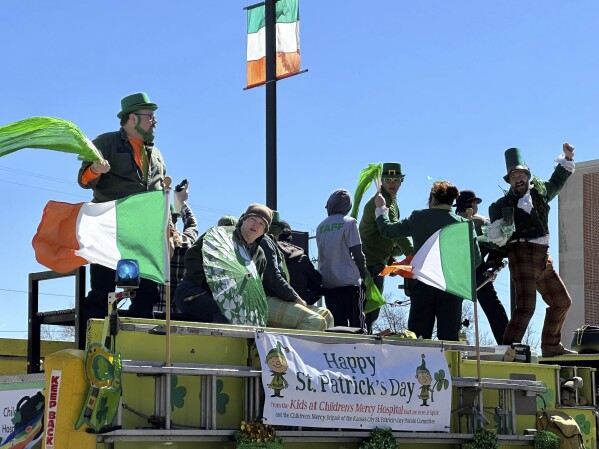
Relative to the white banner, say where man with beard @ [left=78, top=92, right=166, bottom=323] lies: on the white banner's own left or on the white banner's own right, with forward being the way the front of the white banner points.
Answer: on the white banner's own right

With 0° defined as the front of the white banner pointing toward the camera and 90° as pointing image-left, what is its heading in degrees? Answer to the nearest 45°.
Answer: approximately 0°

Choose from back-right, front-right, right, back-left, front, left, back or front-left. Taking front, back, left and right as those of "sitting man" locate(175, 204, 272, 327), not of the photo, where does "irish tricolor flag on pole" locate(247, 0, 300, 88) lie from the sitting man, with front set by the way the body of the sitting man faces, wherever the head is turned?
back-left

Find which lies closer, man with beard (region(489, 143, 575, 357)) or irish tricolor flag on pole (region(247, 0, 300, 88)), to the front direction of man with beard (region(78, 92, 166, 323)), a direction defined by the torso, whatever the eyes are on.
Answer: the man with beard

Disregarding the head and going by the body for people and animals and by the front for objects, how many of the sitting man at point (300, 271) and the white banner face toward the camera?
1

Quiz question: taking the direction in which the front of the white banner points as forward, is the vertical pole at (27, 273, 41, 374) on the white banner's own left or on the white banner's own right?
on the white banner's own right

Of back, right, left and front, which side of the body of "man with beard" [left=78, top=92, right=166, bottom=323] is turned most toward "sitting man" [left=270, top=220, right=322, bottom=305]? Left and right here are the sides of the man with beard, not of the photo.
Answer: left
